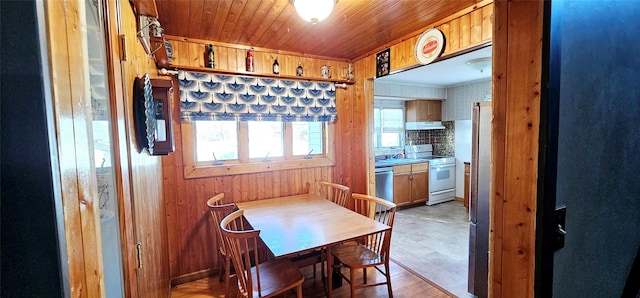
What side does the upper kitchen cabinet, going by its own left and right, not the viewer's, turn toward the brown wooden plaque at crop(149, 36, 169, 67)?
right

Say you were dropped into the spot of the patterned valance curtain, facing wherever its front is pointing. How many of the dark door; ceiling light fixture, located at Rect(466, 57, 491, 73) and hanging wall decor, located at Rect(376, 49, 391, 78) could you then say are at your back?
0

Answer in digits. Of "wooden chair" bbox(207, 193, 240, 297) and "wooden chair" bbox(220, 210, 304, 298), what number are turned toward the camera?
0

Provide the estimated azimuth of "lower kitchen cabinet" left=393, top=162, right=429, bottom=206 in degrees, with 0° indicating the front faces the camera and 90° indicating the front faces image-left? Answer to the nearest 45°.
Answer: approximately 315°

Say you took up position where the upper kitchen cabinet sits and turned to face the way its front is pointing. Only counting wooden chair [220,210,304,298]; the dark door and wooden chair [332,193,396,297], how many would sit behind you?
0

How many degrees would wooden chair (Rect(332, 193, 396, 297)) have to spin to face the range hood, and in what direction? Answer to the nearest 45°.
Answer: approximately 135° to its right

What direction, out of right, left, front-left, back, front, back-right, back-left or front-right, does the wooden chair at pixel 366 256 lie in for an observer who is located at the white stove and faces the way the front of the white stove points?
front-right

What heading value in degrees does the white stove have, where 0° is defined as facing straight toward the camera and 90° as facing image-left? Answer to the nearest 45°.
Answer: approximately 315°

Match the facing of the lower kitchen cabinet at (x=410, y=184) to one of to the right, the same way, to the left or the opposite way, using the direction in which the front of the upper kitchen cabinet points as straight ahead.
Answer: the same way

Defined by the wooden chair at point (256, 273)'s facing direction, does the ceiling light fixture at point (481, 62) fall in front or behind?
in front

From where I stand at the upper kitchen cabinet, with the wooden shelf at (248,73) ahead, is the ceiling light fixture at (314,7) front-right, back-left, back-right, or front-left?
front-left

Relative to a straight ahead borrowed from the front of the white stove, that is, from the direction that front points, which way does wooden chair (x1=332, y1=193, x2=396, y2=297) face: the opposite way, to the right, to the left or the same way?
to the right

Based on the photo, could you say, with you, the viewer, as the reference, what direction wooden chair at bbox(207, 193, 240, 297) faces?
facing away from the viewer and to the right of the viewer

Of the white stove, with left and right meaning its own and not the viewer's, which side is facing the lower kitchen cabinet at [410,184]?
right

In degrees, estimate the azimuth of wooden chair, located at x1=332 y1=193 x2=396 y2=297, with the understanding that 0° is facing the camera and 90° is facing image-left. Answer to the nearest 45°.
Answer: approximately 45°

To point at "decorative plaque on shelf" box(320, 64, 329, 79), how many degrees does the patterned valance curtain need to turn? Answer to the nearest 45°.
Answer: approximately 45° to its left

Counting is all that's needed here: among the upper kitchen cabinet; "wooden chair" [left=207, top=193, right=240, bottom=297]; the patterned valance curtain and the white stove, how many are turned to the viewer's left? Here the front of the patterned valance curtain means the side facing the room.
0
